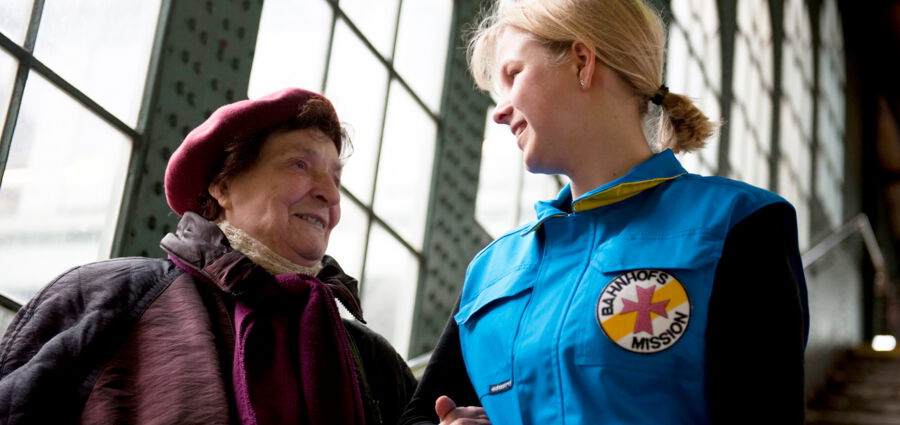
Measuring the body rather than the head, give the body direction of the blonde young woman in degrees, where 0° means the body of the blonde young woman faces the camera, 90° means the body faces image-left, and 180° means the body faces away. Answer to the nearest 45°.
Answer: approximately 45°

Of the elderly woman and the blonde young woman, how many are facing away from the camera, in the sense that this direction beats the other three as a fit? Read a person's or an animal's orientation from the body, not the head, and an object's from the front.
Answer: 0

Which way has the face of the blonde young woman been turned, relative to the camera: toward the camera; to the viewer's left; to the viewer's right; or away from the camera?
to the viewer's left

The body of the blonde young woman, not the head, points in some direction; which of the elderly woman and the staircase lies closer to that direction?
the elderly woman

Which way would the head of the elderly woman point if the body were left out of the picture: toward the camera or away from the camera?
toward the camera

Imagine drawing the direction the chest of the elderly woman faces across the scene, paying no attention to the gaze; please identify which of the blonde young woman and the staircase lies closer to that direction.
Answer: the blonde young woman

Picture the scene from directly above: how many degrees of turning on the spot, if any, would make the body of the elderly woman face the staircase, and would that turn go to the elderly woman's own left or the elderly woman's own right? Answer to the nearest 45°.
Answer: approximately 90° to the elderly woman's own left

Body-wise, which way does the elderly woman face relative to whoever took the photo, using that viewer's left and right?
facing the viewer and to the right of the viewer

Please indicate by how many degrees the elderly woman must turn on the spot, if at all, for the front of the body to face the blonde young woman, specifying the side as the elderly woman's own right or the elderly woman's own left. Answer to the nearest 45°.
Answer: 0° — they already face them

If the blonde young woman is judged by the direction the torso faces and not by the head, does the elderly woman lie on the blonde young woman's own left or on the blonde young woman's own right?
on the blonde young woman's own right
